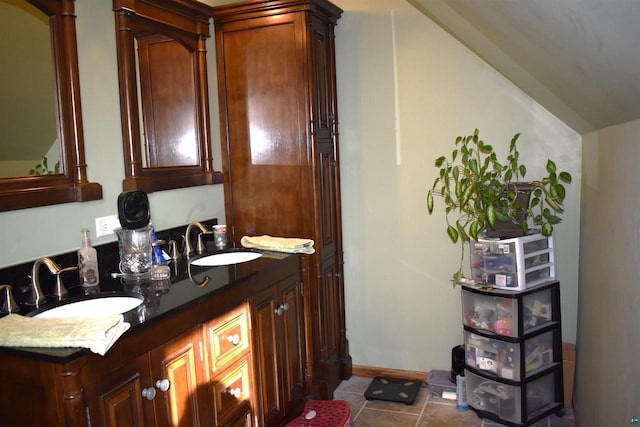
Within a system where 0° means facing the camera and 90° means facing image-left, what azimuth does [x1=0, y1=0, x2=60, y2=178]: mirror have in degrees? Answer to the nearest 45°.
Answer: approximately 315°

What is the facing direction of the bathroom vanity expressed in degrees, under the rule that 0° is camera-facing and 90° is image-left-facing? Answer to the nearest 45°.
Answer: approximately 315°

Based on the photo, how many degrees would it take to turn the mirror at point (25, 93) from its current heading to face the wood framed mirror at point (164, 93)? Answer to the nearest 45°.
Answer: approximately 90° to its left

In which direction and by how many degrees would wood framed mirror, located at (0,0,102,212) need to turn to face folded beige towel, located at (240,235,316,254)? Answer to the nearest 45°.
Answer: approximately 45° to its left

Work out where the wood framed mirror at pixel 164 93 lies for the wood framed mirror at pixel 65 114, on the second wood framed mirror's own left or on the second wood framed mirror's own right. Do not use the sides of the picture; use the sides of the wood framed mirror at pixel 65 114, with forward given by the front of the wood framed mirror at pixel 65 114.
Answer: on the second wood framed mirror's own left
